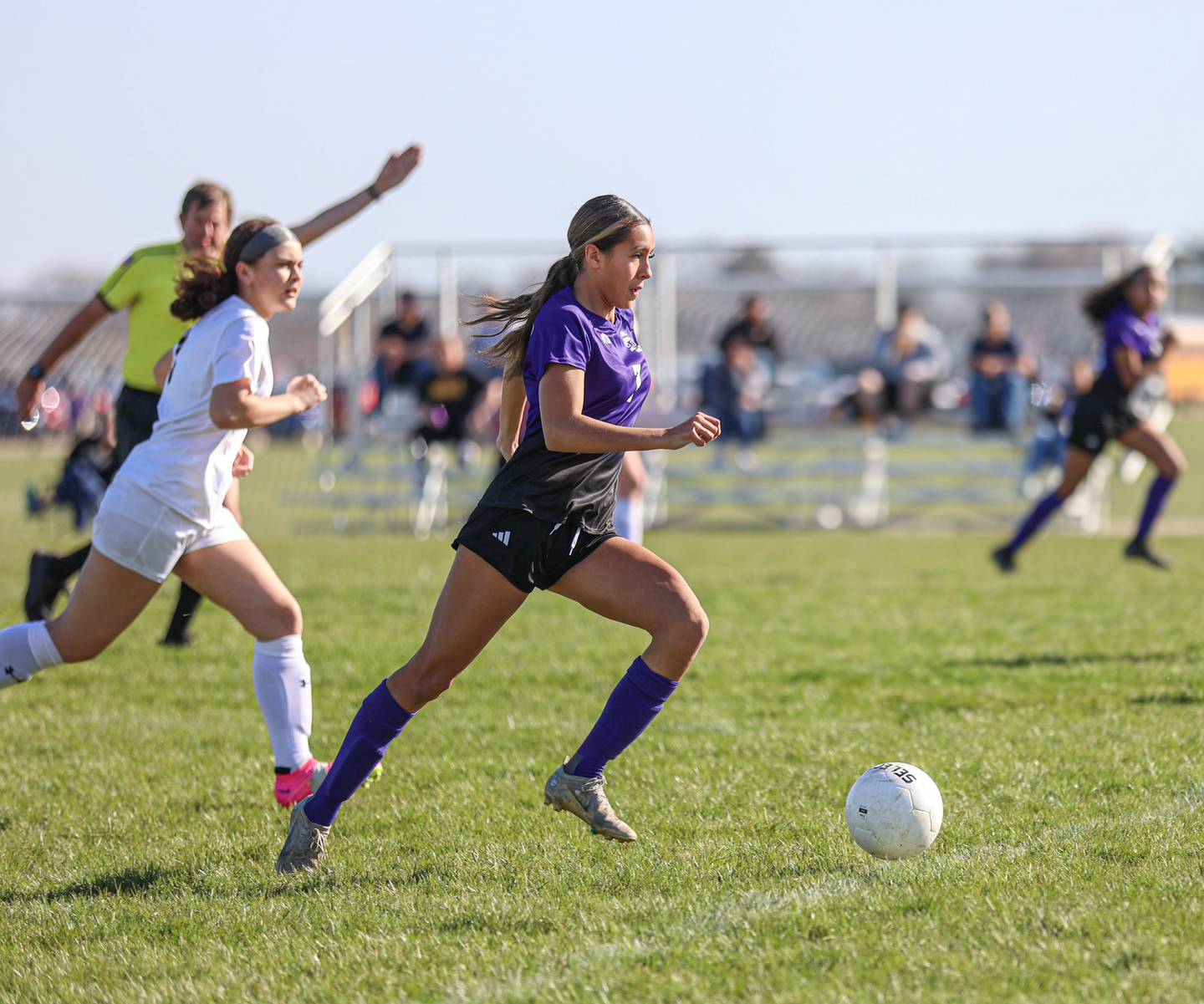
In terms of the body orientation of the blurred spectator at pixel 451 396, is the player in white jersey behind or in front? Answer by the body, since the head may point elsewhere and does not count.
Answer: in front

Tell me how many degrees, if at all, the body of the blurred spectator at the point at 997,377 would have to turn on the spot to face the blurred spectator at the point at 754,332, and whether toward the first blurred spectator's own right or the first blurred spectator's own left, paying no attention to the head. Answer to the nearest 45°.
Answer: approximately 90° to the first blurred spectator's own right

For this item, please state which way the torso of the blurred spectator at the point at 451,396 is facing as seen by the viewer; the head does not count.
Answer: toward the camera

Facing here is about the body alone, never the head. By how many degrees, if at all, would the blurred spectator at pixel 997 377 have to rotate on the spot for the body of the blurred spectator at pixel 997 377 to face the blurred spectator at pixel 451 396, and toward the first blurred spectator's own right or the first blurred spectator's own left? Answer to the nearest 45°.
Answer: approximately 90° to the first blurred spectator's own right

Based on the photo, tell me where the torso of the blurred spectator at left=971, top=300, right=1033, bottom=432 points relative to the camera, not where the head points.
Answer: toward the camera

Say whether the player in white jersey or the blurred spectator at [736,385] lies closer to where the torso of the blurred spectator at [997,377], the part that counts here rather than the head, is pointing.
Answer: the player in white jersey

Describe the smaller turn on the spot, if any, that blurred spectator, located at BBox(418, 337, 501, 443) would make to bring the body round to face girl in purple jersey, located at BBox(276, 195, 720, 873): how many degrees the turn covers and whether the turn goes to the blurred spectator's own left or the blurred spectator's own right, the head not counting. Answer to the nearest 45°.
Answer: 0° — they already face them

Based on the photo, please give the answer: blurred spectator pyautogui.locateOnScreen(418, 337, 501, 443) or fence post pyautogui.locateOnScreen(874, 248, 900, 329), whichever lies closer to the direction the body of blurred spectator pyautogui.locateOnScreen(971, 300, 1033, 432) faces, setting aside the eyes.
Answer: the blurred spectator

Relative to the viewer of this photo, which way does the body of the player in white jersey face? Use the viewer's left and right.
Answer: facing to the right of the viewer

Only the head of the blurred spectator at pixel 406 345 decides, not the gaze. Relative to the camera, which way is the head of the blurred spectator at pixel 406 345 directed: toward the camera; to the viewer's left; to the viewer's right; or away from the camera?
toward the camera

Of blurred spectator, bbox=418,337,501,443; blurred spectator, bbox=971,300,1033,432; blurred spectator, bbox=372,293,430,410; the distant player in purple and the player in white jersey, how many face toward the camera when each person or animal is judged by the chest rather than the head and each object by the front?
3

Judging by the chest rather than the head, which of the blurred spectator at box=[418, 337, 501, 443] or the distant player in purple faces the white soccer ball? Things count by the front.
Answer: the blurred spectator

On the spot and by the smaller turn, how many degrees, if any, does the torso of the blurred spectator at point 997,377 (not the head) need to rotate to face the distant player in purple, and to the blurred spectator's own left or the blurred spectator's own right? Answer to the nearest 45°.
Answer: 0° — they already face them

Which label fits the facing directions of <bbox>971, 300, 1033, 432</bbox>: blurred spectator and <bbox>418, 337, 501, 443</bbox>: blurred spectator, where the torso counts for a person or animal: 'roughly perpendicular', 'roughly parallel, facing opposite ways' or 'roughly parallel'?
roughly parallel

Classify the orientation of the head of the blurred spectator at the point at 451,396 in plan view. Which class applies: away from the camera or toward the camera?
toward the camera
